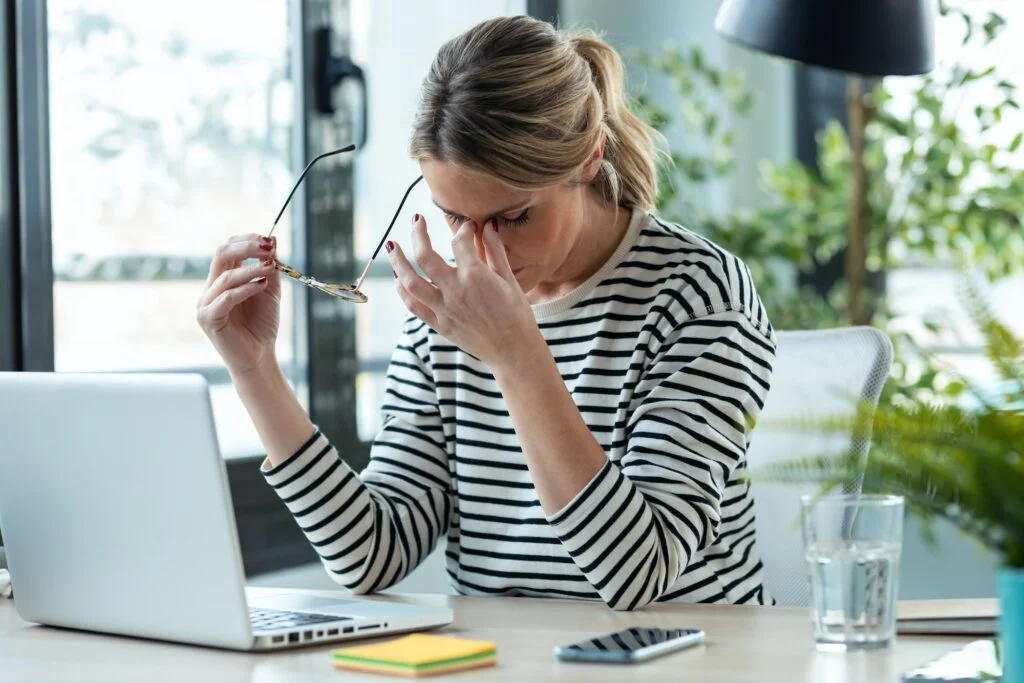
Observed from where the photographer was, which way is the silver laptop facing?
facing away from the viewer and to the right of the viewer

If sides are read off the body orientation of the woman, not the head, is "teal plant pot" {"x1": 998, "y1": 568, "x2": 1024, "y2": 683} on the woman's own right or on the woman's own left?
on the woman's own left

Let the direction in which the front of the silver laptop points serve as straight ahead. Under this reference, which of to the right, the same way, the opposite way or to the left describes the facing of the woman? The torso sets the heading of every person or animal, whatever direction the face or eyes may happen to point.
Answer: the opposite way

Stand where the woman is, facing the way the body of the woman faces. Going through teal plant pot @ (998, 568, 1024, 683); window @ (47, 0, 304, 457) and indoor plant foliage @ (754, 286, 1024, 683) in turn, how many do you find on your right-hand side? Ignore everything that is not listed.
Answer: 1

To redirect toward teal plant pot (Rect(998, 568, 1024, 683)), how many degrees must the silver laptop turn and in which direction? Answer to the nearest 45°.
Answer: approximately 90° to its right

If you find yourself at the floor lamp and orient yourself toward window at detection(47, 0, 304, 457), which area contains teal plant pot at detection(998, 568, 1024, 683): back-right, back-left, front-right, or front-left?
back-left

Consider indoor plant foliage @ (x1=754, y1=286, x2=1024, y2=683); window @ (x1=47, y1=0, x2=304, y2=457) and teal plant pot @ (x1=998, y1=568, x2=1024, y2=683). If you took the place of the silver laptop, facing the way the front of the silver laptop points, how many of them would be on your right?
2

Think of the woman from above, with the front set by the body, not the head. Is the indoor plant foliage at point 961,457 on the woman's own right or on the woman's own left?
on the woman's own left

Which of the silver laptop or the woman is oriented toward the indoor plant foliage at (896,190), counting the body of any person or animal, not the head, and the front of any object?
the silver laptop

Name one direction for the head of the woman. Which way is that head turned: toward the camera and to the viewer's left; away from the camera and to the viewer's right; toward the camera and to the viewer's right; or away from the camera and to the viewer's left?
toward the camera and to the viewer's left

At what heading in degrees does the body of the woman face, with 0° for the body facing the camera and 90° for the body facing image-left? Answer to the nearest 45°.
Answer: approximately 45°

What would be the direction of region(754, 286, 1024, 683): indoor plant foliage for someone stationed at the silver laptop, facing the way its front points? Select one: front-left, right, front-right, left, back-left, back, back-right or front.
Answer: right
